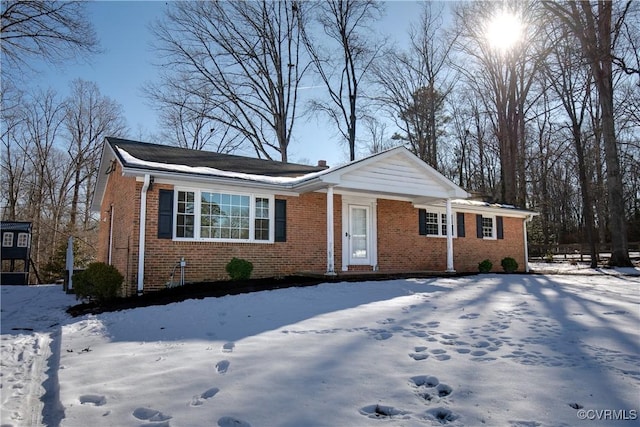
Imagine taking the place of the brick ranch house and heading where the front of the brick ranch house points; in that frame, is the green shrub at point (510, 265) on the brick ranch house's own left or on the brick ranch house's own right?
on the brick ranch house's own left

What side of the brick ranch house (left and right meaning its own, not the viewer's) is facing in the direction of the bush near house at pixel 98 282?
right

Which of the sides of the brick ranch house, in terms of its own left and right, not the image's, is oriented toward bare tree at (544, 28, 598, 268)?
left

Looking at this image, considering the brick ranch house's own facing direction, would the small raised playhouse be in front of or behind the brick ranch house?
behind

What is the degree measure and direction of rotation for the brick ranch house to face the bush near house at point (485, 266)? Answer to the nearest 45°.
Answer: approximately 90° to its left

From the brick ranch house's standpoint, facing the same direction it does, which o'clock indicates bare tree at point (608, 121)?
The bare tree is roughly at 10 o'clock from the brick ranch house.
